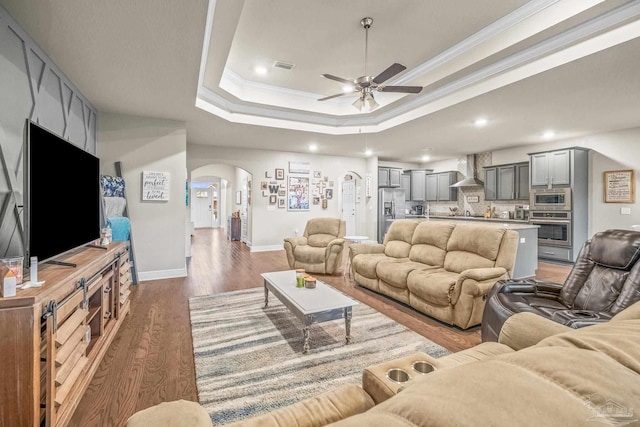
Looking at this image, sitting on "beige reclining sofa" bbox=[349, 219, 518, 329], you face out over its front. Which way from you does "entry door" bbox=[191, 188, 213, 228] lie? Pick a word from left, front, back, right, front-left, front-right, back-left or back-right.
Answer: right

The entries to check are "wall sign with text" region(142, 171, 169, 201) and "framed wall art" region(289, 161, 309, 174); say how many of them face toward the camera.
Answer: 2

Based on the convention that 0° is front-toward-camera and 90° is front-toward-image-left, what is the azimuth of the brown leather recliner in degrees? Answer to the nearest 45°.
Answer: approximately 45°

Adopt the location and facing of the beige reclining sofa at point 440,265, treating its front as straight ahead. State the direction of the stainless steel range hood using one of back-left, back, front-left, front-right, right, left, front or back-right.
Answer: back-right

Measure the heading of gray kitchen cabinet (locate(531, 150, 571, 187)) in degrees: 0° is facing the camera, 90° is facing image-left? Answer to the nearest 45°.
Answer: approximately 45°

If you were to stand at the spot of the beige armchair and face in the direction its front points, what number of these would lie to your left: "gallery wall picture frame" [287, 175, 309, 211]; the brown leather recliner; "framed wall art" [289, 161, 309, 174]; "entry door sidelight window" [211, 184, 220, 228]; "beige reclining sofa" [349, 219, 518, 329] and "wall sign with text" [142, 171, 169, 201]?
2

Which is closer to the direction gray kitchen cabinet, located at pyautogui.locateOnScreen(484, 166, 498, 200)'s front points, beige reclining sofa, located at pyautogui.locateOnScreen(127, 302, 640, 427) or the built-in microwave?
the beige reclining sofa

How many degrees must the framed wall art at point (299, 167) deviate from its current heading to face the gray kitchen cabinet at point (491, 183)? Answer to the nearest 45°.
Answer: approximately 90° to its left

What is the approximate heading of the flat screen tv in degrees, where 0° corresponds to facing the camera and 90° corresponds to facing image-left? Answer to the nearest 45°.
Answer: approximately 315°

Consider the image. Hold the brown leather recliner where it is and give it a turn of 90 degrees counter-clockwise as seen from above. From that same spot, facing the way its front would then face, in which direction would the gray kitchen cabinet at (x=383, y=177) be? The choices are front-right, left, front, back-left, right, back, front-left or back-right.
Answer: back

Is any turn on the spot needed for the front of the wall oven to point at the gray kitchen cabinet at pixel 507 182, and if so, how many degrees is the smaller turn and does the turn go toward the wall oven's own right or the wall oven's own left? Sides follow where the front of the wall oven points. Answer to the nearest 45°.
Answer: approximately 90° to the wall oven's own right

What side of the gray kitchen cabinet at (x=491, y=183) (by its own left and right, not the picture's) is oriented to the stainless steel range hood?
right
